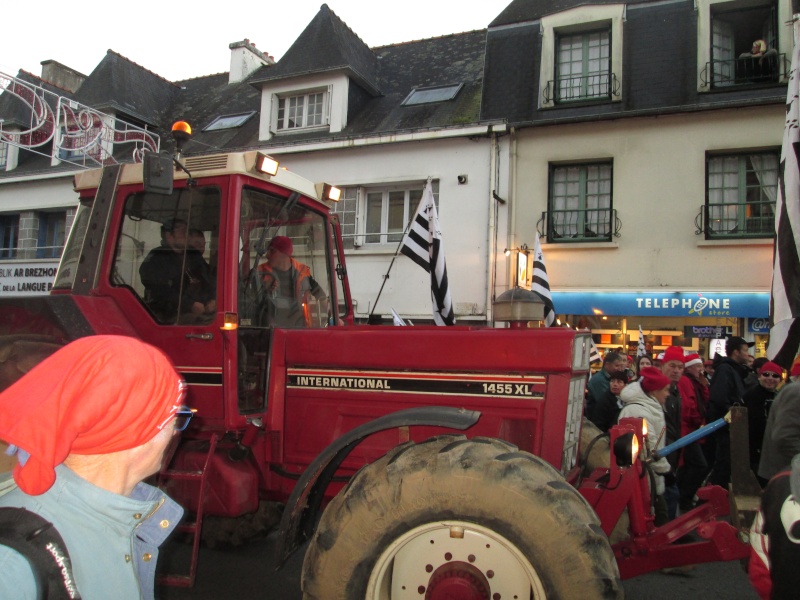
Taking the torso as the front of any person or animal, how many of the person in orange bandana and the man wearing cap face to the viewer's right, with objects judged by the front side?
2

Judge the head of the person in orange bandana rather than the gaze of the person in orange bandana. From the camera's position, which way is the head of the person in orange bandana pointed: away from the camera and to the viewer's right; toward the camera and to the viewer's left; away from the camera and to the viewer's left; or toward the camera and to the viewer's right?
away from the camera and to the viewer's right

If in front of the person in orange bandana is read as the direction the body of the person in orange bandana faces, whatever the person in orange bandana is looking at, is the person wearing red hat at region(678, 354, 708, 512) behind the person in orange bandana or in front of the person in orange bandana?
in front

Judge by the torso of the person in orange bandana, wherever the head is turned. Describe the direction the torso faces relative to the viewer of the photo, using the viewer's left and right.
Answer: facing to the right of the viewer

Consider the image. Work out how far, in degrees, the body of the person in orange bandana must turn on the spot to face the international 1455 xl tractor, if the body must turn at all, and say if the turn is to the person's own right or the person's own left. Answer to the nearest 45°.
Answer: approximately 45° to the person's own left

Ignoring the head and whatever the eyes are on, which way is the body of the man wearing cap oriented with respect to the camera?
to the viewer's right

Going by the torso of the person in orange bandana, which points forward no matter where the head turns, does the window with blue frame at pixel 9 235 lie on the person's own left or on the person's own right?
on the person's own left

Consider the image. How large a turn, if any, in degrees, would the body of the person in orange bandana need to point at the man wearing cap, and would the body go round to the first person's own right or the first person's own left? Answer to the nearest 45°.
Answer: approximately 45° to the first person's own left
